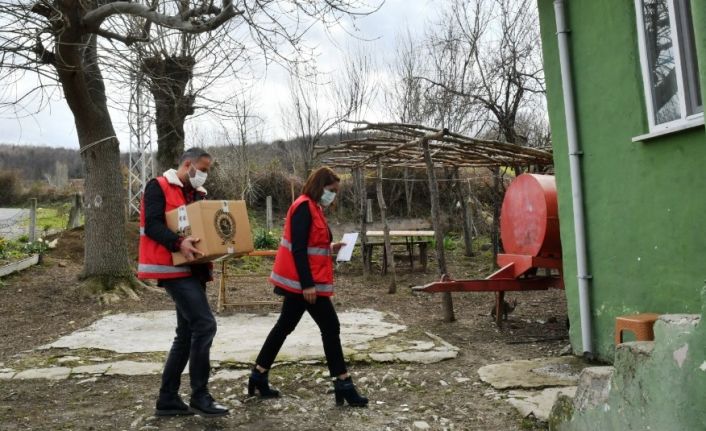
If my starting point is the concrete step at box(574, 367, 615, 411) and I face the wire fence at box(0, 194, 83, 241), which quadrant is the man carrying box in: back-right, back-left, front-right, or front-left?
front-left

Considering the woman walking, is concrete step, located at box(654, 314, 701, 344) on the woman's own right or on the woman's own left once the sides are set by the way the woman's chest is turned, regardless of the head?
on the woman's own right
